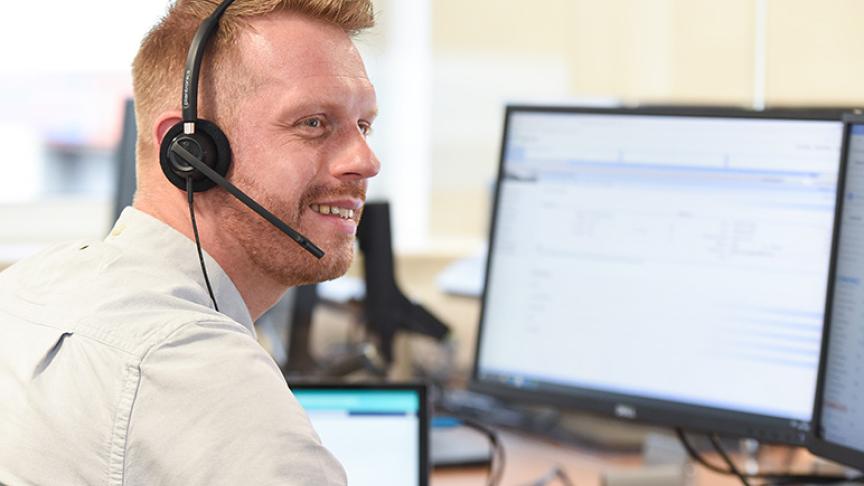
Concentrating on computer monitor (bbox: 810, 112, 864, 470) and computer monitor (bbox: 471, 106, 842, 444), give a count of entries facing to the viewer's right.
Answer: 0

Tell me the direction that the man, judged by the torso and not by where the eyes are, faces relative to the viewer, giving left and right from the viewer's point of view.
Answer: facing to the right of the viewer

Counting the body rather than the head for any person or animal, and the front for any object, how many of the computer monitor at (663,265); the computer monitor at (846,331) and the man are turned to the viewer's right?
1

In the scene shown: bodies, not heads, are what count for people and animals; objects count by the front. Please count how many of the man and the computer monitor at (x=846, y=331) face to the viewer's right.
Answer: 1

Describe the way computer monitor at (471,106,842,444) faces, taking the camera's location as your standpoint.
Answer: facing the viewer and to the left of the viewer

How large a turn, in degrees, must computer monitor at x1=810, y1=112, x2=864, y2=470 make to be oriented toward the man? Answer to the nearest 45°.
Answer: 0° — it already faces them

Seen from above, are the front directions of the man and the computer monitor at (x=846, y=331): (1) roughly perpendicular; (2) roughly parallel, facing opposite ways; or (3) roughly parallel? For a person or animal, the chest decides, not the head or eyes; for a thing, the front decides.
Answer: roughly parallel, facing opposite ways
